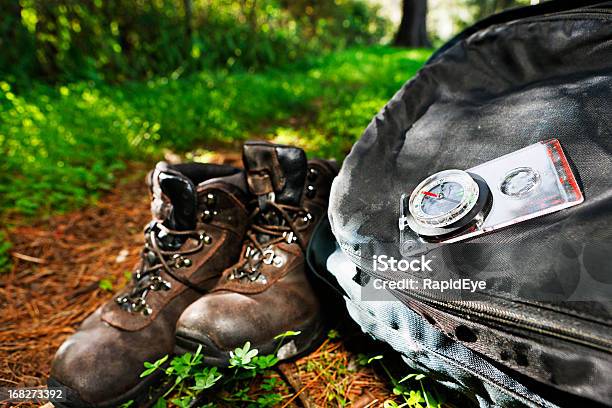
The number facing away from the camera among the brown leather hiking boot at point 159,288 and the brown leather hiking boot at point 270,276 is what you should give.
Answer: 0

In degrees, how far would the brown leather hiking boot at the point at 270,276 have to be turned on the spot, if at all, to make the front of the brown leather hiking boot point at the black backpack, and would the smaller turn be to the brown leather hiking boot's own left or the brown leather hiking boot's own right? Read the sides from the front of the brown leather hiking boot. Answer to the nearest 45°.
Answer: approximately 90° to the brown leather hiking boot's own left

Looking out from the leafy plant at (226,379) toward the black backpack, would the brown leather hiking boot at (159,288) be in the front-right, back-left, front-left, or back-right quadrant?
back-left

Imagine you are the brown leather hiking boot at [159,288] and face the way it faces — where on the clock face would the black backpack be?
The black backpack is roughly at 9 o'clock from the brown leather hiking boot.

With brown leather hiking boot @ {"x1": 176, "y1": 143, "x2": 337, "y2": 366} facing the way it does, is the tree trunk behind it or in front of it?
behind

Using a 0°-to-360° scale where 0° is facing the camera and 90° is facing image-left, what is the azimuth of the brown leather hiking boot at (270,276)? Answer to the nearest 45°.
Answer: approximately 45°

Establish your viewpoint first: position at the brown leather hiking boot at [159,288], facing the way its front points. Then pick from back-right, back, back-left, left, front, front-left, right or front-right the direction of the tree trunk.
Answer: back
